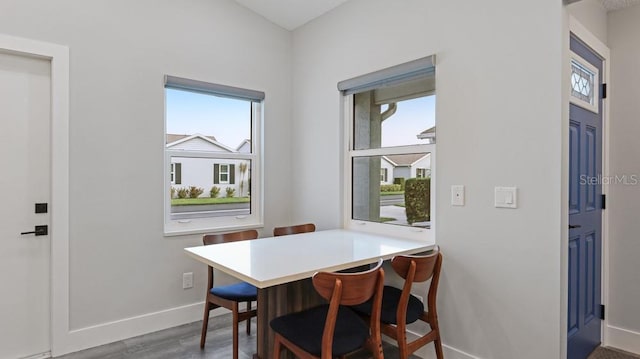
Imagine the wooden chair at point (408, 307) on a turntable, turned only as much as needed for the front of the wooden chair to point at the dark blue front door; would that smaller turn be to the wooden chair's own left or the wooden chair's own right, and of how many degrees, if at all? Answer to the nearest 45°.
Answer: approximately 90° to the wooden chair's own right

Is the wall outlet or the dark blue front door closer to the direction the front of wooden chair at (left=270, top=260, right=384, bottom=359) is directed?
the wall outlet

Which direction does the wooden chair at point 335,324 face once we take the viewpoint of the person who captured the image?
facing away from the viewer and to the left of the viewer

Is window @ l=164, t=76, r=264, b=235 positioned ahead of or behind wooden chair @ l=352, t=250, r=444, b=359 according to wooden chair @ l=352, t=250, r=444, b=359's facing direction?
ahead

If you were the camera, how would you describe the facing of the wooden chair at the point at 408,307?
facing away from the viewer and to the left of the viewer

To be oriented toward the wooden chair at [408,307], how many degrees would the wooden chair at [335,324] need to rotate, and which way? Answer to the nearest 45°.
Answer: approximately 90° to its right

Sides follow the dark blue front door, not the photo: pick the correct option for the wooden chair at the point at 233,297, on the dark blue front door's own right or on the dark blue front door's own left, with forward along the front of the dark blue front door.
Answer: on the dark blue front door's own right

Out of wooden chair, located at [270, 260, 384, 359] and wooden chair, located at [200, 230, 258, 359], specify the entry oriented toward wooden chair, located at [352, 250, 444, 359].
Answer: wooden chair, located at [200, 230, 258, 359]

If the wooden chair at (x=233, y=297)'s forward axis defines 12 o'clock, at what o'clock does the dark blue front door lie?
The dark blue front door is roughly at 11 o'clock from the wooden chair.
